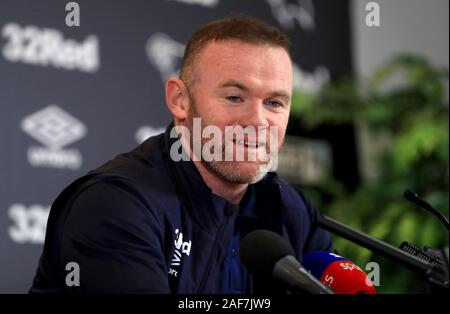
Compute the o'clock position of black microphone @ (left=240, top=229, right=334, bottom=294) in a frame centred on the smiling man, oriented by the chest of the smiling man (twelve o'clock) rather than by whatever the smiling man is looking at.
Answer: The black microphone is roughly at 1 o'clock from the smiling man.

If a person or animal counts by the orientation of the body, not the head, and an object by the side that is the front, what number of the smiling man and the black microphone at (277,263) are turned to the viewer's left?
1

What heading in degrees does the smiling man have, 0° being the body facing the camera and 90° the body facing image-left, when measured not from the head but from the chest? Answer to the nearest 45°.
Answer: approximately 315°

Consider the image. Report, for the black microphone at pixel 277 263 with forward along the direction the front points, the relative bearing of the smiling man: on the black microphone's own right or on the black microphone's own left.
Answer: on the black microphone's own right

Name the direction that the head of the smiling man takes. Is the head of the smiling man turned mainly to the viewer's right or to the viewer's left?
to the viewer's right

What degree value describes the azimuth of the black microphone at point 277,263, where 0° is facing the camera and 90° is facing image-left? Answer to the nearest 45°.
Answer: approximately 90°
